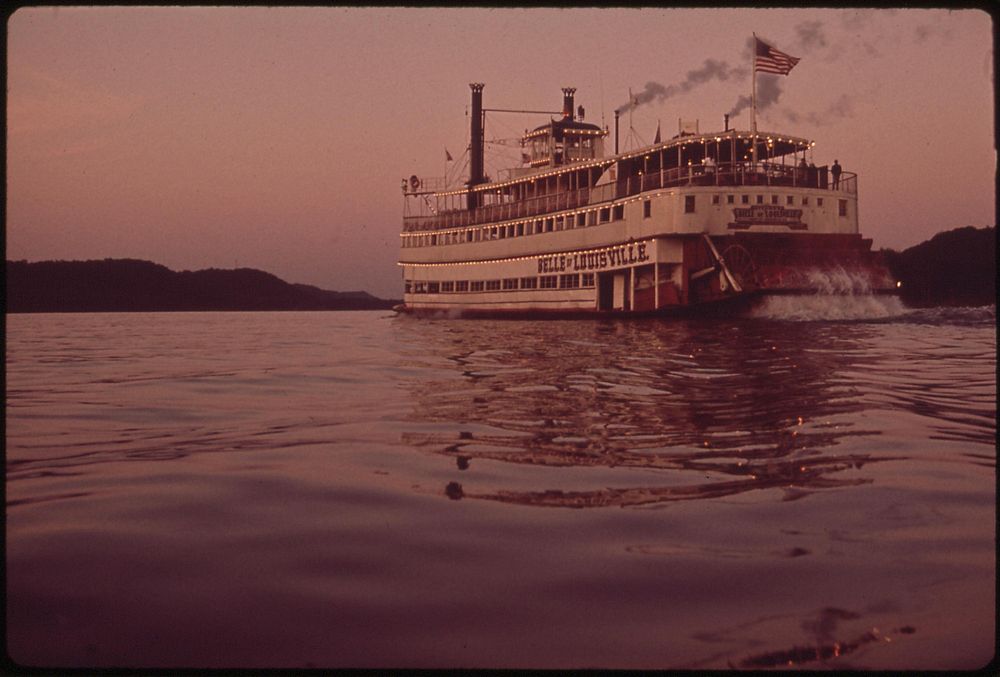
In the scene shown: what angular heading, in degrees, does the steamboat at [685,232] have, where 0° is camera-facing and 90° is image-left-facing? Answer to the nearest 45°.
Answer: approximately 135°
